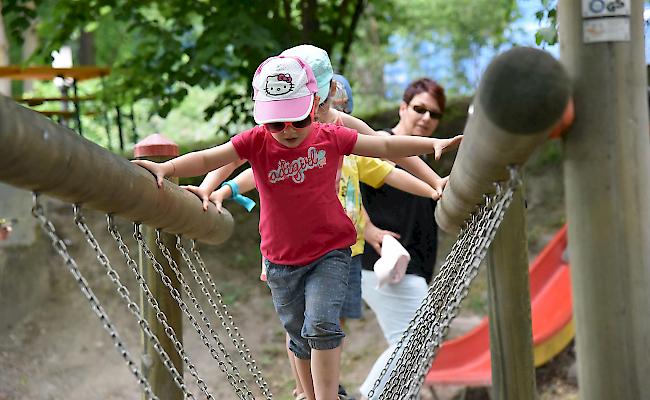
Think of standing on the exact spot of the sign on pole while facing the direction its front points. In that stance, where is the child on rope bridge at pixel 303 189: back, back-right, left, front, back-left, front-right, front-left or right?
back-right

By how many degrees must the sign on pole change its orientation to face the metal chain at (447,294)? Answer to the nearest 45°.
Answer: approximately 135° to its right

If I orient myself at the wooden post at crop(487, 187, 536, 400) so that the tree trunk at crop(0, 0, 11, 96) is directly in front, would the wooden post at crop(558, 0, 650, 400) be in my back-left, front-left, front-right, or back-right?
back-left

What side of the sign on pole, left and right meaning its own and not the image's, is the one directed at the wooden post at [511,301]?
back

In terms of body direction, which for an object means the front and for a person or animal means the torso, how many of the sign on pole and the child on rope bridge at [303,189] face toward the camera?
2

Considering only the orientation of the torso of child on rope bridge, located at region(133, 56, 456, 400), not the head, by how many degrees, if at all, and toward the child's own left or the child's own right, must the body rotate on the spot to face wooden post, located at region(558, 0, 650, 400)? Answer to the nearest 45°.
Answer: approximately 45° to the child's own left

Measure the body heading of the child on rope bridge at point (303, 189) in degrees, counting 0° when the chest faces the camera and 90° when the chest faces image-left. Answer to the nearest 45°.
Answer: approximately 0°

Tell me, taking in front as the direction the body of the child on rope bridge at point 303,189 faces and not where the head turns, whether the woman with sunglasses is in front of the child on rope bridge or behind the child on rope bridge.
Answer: behind

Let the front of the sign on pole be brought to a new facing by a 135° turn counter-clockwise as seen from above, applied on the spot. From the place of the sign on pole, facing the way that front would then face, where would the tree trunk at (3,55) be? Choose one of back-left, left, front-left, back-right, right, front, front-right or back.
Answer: left

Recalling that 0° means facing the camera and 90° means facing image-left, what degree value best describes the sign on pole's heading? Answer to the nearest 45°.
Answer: approximately 0°

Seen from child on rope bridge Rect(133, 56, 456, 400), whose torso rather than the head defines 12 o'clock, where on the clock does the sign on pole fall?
The sign on pole is roughly at 11 o'clock from the child on rope bridge.
